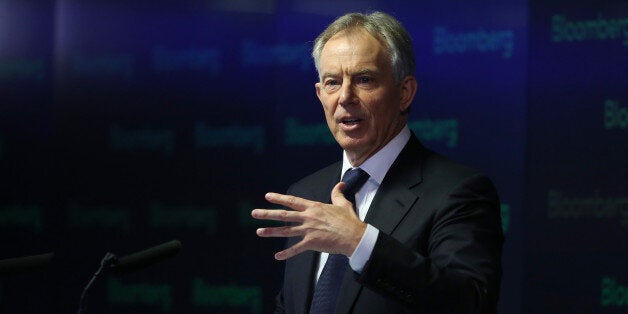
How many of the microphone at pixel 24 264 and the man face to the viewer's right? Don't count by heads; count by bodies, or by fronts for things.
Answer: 1

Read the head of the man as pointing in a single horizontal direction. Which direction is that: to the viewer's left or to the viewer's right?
to the viewer's left

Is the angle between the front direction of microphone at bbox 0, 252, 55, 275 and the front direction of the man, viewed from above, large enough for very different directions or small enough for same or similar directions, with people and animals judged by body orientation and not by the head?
very different directions

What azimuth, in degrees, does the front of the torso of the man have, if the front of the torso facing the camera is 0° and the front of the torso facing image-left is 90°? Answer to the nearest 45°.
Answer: approximately 45°

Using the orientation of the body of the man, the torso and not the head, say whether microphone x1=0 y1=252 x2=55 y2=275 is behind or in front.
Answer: in front

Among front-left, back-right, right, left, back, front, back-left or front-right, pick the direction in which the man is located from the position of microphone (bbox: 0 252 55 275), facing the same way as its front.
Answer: front
